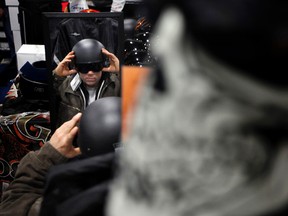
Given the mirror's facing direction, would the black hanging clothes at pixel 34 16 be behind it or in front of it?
behind

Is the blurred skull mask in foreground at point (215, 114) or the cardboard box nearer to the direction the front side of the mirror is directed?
the blurred skull mask in foreground

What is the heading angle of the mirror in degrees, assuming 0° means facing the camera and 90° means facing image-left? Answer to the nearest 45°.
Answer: approximately 0°

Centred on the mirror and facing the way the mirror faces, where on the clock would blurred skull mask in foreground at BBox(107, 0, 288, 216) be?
The blurred skull mask in foreground is roughly at 12 o'clock from the mirror.

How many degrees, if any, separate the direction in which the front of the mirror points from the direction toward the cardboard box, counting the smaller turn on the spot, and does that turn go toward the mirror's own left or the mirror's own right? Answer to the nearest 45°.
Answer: approximately 135° to the mirror's own right

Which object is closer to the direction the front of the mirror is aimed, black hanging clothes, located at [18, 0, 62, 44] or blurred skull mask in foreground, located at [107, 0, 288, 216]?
the blurred skull mask in foreground
